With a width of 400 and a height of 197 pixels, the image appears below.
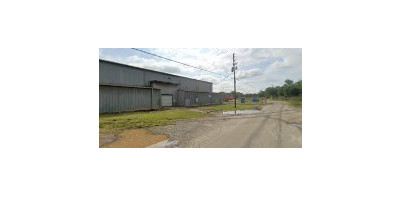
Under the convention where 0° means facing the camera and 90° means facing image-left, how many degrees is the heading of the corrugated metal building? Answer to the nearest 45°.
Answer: approximately 315°
